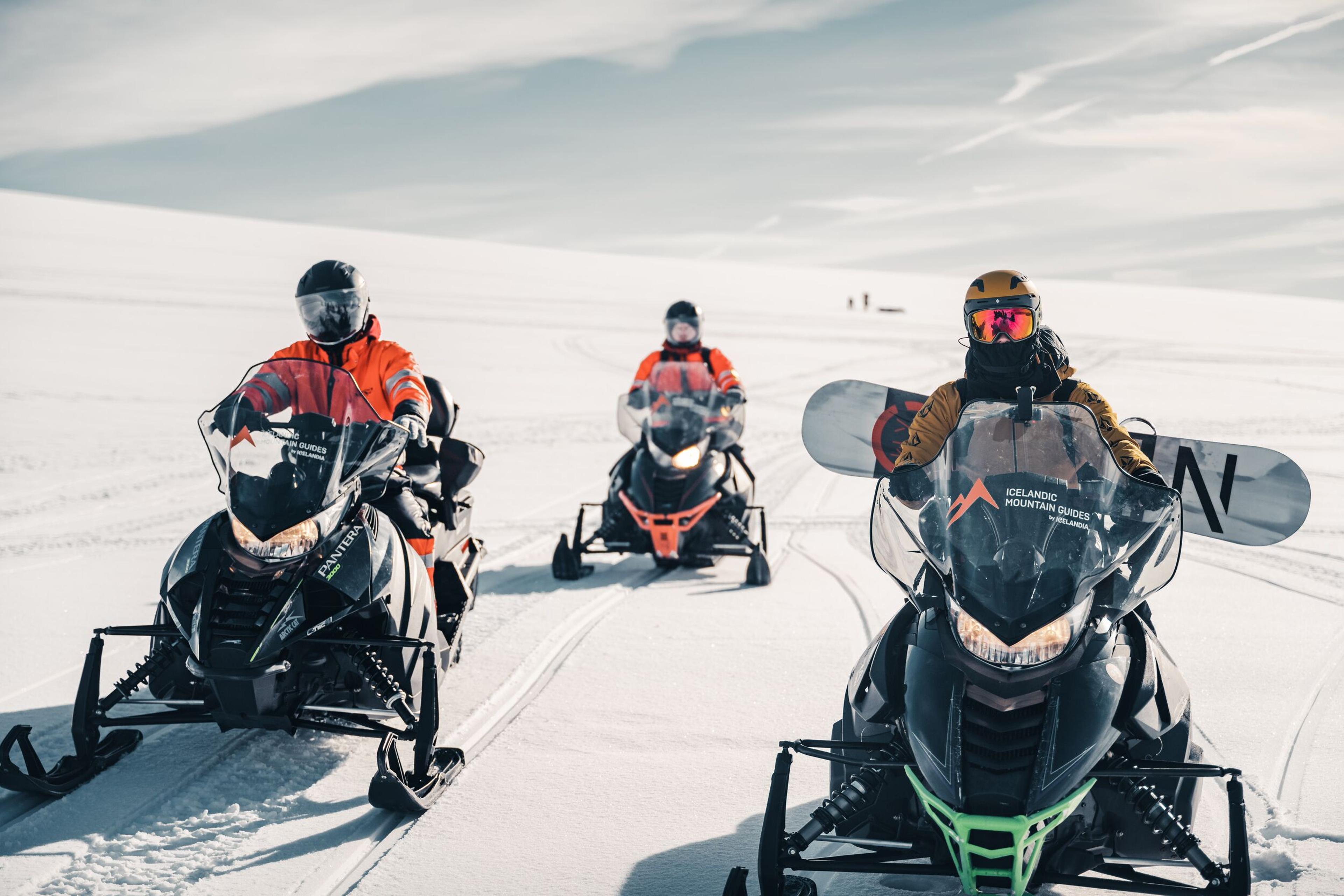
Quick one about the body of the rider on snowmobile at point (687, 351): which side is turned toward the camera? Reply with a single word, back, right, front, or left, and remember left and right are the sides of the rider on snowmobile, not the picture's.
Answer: front

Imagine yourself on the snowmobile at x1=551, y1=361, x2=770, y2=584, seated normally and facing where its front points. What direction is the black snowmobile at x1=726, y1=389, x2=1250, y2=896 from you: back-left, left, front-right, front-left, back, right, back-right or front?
front

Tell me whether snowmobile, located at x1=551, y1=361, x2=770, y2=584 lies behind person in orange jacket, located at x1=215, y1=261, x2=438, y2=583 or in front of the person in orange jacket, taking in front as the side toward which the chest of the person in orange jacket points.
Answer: behind

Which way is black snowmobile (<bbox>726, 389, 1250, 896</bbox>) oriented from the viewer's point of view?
toward the camera

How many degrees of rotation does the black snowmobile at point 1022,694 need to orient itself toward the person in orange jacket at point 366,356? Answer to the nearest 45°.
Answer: approximately 135° to its right

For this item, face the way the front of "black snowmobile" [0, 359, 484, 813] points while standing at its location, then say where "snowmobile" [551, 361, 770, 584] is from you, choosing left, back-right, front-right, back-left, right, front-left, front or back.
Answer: back

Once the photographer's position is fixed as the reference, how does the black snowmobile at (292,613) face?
facing the viewer and to the left of the viewer

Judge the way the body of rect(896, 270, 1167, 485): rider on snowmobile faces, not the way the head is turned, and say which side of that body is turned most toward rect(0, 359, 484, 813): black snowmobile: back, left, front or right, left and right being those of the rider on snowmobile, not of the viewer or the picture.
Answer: right

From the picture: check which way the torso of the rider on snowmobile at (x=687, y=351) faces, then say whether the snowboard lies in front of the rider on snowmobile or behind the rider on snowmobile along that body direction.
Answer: in front

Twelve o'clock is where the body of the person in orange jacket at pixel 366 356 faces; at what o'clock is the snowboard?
The snowboard is roughly at 9 o'clock from the person in orange jacket.

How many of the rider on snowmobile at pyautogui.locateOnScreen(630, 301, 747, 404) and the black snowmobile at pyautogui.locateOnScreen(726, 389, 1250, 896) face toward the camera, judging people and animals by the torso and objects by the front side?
2
